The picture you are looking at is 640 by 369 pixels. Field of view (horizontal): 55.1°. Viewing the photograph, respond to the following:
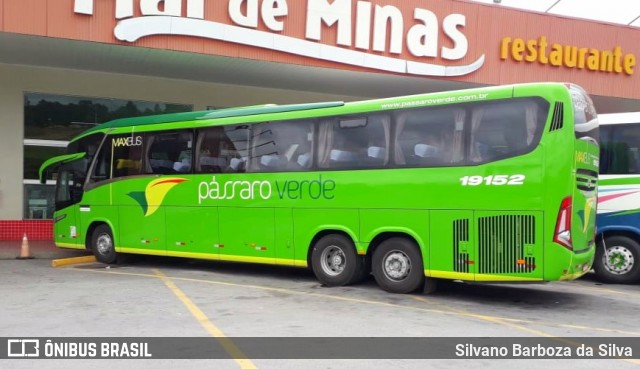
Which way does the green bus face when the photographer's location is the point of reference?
facing away from the viewer and to the left of the viewer

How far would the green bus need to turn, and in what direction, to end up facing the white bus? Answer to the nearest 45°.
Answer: approximately 135° to its right
